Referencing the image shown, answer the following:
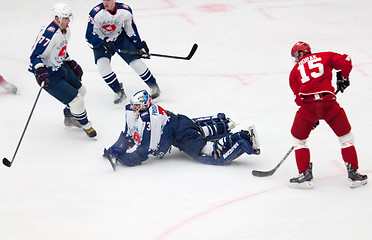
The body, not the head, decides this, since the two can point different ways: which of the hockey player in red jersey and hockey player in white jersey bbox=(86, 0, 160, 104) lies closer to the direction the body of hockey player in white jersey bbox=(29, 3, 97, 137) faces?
the hockey player in red jersey

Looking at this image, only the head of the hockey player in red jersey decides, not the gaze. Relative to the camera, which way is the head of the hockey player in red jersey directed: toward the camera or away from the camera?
away from the camera

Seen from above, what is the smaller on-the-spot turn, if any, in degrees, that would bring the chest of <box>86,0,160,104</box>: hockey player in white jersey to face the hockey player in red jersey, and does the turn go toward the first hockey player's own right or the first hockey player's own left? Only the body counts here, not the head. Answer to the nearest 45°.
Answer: approximately 45° to the first hockey player's own left

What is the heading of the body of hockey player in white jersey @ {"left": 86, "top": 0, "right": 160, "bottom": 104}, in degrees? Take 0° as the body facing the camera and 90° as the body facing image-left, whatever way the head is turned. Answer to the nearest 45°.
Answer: approximately 0°

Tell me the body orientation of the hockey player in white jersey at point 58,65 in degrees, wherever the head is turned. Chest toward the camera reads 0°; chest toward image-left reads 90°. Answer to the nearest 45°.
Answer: approximately 315°

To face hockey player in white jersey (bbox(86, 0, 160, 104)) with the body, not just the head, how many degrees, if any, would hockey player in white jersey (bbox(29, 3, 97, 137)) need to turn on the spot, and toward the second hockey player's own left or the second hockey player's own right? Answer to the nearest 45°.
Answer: approximately 90° to the second hockey player's own left
